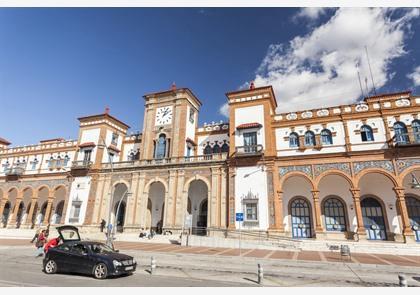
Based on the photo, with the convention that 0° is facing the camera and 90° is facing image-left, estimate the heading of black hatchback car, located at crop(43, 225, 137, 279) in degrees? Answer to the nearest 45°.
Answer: approximately 315°

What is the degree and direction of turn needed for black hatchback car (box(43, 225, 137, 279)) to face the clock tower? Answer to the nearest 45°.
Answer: approximately 90° to its left
